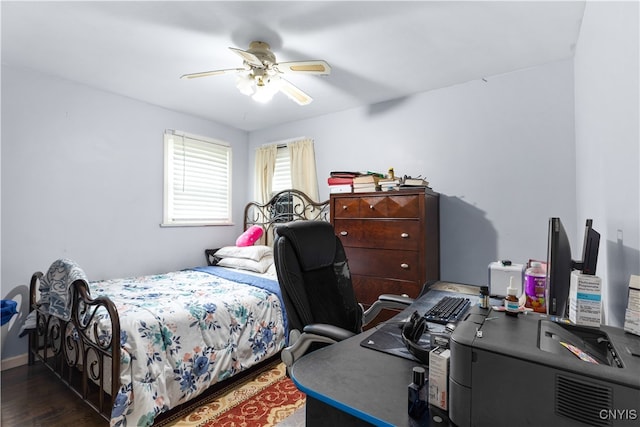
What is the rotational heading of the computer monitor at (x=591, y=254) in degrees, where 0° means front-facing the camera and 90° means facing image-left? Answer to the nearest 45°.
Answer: approximately 90°

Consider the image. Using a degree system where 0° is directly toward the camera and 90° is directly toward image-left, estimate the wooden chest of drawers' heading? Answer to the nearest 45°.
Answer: approximately 45°

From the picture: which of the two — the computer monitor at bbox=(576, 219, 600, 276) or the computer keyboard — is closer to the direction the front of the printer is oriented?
the computer keyboard

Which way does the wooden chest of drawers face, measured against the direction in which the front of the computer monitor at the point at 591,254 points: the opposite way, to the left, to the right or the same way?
to the left

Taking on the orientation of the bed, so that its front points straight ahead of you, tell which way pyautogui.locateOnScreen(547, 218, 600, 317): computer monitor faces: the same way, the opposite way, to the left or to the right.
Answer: to the right

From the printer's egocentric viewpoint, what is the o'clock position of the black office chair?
The black office chair is roughly at 1 o'clock from the printer.

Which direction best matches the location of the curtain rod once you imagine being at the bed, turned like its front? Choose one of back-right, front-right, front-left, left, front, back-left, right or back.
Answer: back

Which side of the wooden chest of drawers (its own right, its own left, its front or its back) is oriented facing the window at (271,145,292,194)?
right

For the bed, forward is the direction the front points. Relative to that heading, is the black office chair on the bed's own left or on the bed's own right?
on the bed's own left

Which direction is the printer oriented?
to the viewer's left
